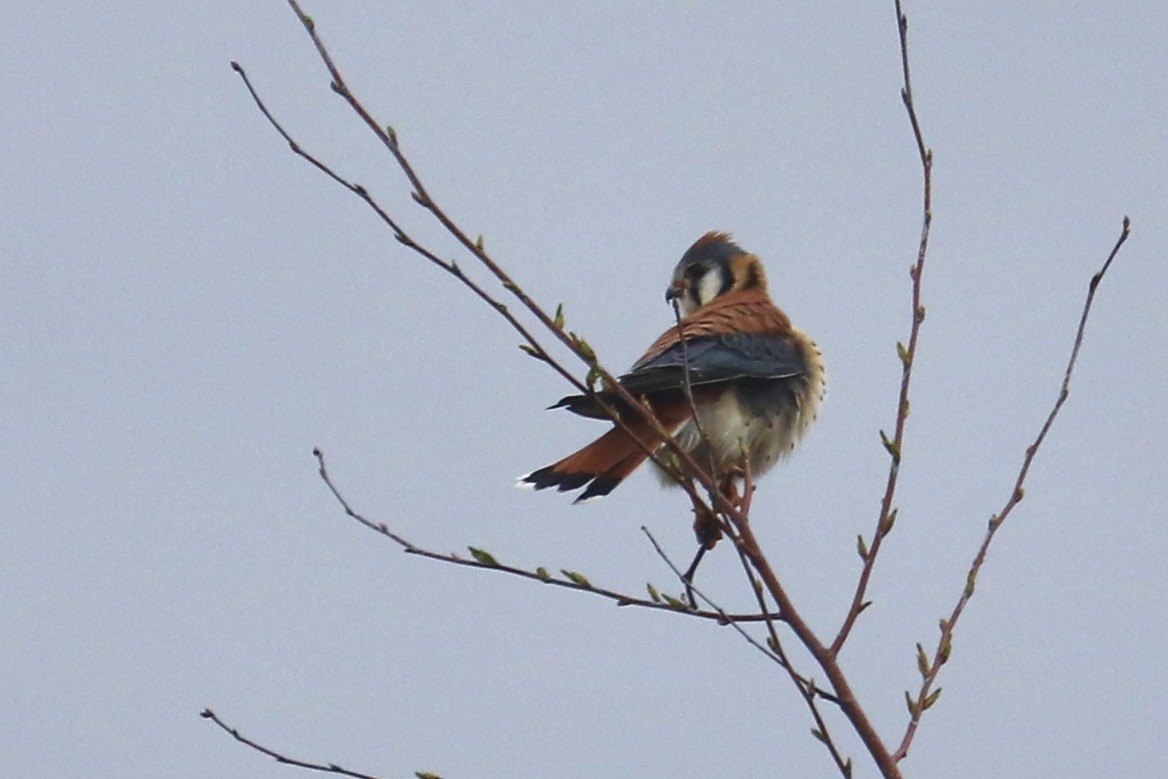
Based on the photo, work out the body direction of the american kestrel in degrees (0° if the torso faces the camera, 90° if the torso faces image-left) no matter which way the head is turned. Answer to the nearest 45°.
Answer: approximately 270°
